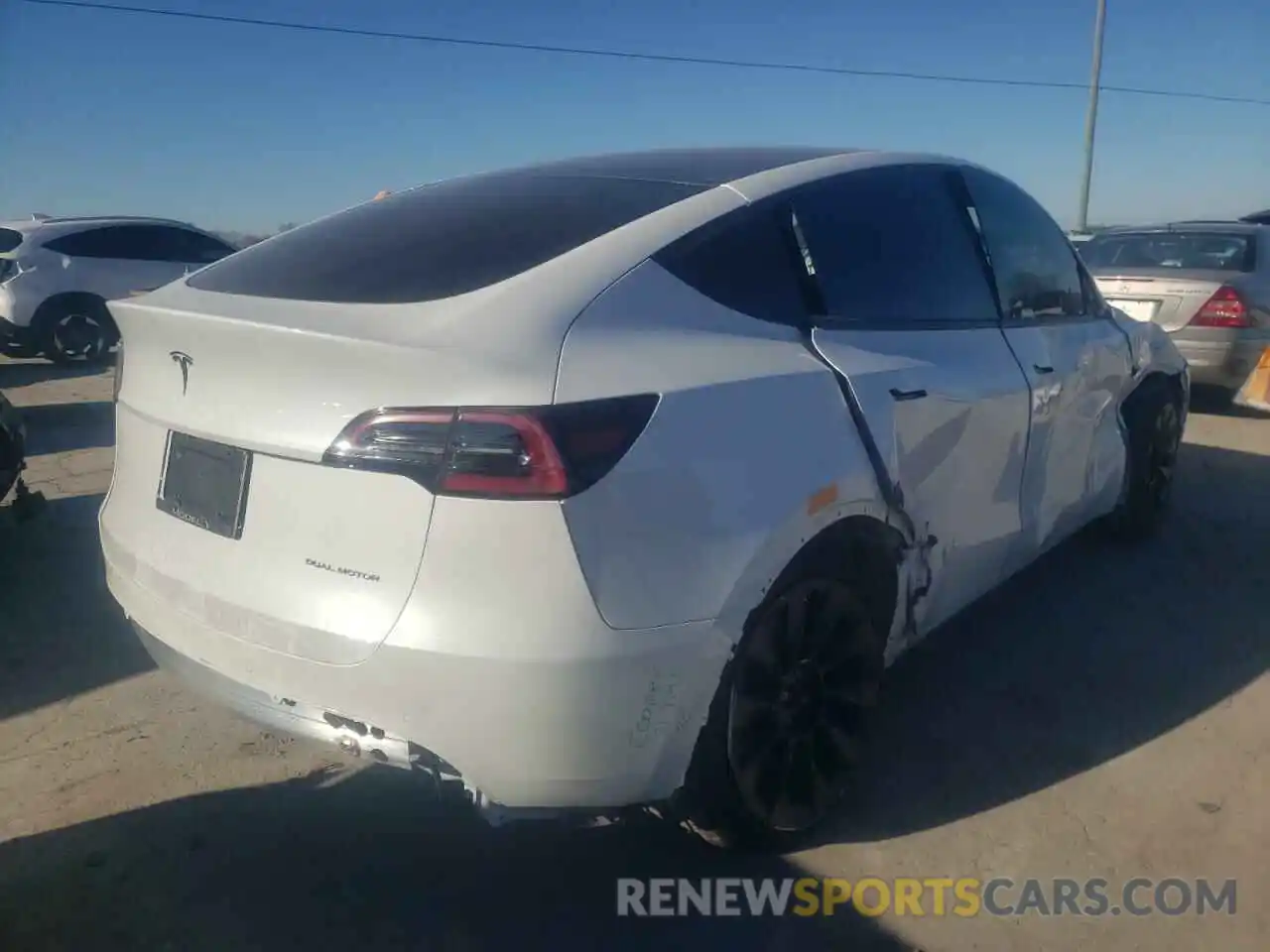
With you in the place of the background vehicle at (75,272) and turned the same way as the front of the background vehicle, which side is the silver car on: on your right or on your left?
on your right

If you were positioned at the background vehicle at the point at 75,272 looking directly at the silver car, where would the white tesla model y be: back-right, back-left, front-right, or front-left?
front-right

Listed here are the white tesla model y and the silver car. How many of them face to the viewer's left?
0

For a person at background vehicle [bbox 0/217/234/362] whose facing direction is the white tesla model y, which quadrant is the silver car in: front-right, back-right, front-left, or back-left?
front-left

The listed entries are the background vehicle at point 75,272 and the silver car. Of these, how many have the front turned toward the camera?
0

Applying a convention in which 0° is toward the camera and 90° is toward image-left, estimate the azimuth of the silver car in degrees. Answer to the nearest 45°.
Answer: approximately 225°

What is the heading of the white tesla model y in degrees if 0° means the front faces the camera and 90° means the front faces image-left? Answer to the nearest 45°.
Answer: approximately 225°
